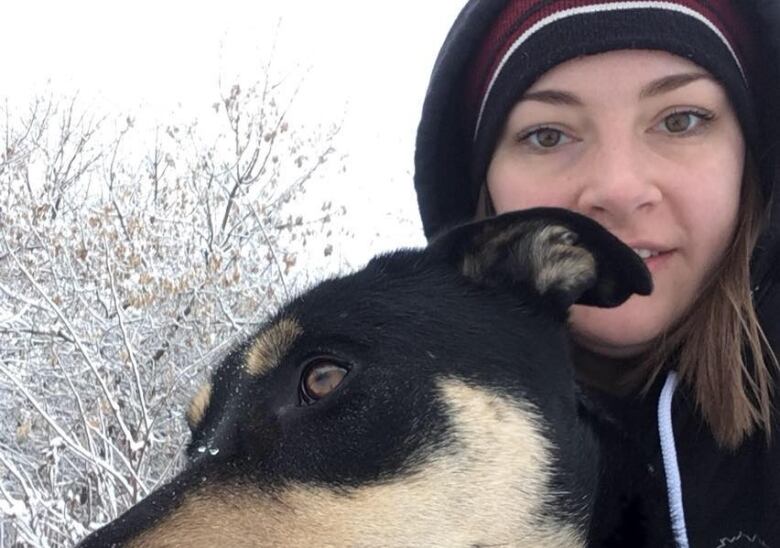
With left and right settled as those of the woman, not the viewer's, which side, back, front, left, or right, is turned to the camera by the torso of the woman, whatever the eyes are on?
front

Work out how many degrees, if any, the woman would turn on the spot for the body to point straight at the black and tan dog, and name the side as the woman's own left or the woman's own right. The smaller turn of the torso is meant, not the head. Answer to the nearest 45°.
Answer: approximately 45° to the woman's own right
